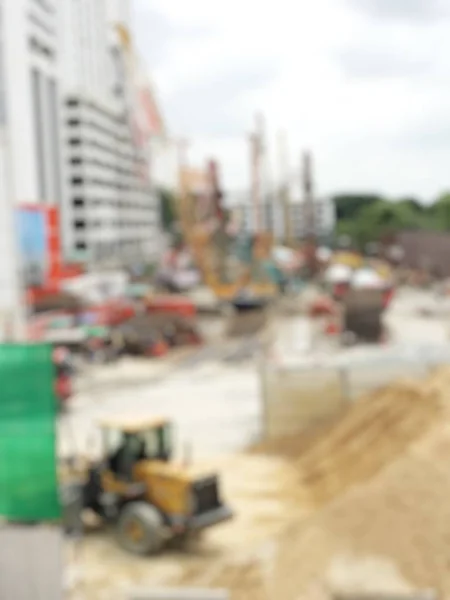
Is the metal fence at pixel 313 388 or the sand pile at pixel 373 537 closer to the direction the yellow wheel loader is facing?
the metal fence

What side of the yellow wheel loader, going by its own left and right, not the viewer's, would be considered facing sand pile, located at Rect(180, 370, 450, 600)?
back

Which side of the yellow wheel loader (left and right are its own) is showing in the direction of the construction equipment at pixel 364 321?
right

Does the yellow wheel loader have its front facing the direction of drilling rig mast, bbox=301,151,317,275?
no

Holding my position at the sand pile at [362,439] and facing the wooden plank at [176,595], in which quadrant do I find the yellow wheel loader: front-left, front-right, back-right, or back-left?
front-right

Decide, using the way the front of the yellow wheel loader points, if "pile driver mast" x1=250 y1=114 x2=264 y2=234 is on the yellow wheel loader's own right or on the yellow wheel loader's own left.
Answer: on the yellow wheel loader's own right

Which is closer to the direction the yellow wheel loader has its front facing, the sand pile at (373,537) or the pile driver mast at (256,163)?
the pile driver mast

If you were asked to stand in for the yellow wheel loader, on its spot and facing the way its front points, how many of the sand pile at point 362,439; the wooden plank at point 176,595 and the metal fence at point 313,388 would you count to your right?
2

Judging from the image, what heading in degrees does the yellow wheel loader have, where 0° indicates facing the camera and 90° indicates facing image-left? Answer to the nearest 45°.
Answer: approximately 135°

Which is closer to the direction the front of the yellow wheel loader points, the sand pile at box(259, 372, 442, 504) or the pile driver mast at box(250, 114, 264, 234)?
the pile driver mast

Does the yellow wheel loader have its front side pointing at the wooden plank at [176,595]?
no

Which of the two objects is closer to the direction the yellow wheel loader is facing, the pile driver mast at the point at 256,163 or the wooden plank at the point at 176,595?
the pile driver mast

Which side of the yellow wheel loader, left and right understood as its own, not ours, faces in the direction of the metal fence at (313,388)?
right

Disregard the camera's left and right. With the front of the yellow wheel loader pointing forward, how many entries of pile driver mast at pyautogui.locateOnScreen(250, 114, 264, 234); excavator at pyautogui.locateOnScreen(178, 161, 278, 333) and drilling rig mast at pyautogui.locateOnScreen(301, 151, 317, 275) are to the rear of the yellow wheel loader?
0

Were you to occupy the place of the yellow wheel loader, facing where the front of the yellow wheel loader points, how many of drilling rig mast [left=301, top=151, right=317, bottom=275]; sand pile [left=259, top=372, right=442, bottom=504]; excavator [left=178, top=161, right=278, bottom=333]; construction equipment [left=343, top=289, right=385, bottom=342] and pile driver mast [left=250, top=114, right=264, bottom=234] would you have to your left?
0

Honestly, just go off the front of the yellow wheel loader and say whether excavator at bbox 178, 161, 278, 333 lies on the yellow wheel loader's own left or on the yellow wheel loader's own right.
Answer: on the yellow wheel loader's own right

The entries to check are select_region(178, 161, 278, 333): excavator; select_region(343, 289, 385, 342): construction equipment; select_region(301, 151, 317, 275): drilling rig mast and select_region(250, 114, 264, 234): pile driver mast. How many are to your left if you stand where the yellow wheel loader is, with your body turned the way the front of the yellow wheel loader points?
0
